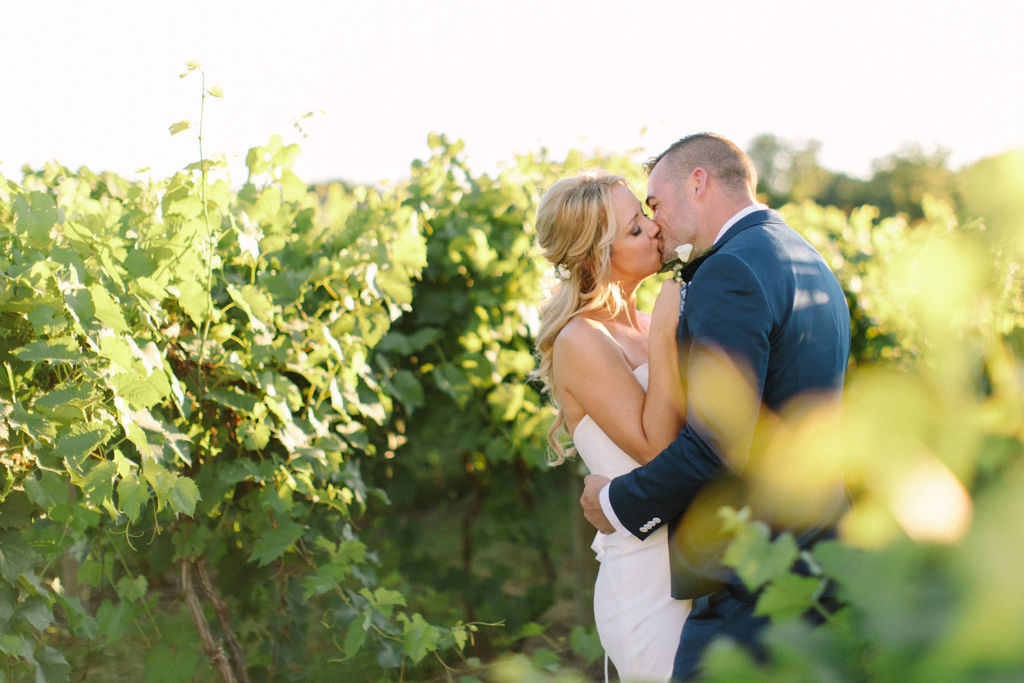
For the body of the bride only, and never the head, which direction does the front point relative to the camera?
to the viewer's right

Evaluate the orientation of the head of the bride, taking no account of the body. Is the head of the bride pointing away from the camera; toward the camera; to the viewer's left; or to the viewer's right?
to the viewer's right

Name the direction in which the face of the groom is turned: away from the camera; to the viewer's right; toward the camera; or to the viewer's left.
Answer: to the viewer's left
